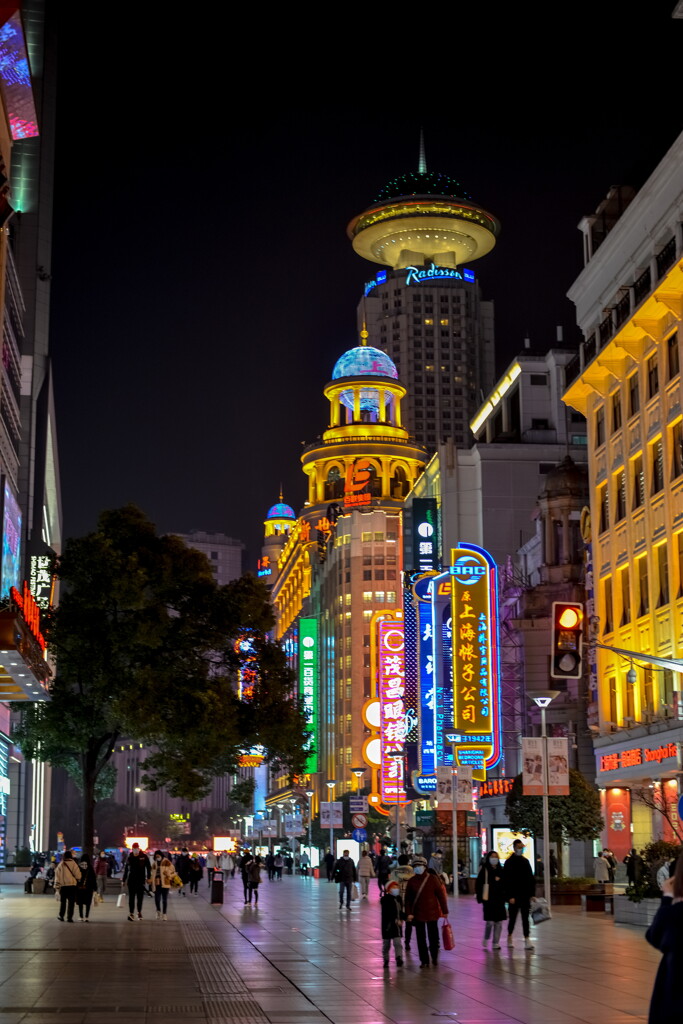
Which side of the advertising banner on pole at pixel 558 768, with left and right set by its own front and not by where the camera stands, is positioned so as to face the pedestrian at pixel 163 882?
right

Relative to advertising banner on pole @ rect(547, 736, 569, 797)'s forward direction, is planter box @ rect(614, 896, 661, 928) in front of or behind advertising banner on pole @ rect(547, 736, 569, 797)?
in front

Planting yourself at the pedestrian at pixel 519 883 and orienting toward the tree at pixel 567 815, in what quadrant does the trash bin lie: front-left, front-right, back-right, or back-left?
front-left

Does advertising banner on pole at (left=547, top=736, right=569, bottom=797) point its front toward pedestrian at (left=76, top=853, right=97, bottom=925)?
no

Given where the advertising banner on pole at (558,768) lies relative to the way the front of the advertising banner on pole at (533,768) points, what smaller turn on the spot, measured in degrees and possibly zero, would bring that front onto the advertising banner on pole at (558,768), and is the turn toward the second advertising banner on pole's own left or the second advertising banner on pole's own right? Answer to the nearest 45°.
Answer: approximately 135° to the second advertising banner on pole's own left

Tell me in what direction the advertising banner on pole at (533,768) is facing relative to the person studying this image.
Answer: facing the viewer

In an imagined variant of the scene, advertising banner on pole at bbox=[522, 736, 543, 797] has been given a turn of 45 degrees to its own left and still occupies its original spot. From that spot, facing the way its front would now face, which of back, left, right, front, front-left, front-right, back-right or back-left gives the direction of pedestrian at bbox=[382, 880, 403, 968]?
front-right

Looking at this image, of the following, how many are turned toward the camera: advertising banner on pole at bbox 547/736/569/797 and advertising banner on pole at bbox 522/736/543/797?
2

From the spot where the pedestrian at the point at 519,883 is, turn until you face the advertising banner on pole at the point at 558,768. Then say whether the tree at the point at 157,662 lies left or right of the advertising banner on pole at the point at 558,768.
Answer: left

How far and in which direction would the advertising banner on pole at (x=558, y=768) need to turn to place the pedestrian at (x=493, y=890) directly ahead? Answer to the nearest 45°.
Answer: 0° — it already faces them

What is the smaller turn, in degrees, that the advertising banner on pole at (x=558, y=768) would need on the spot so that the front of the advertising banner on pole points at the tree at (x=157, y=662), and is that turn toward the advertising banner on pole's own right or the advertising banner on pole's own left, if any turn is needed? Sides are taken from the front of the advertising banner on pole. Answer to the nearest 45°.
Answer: approximately 135° to the advertising banner on pole's own right

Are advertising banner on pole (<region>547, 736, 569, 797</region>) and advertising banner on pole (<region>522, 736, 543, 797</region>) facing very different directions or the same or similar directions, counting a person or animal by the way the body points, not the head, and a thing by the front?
same or similar directions

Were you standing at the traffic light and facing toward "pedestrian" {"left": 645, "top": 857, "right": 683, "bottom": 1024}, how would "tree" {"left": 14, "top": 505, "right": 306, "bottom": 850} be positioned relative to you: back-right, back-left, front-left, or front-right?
back-right

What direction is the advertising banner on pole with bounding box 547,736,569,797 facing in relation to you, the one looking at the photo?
facing the viewer

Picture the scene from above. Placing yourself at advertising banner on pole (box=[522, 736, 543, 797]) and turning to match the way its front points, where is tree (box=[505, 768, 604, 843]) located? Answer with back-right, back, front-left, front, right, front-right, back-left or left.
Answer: back
